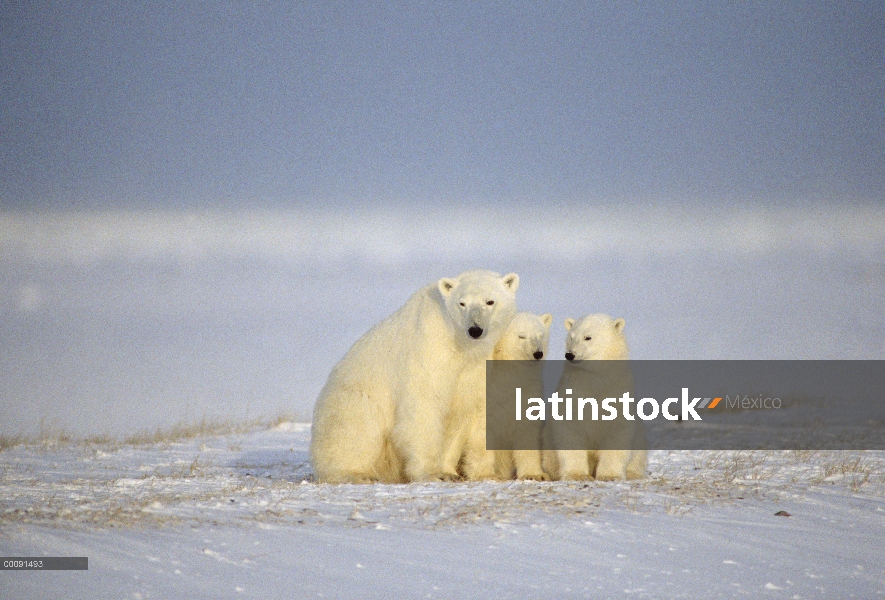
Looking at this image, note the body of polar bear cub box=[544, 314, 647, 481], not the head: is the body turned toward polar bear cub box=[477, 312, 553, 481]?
no

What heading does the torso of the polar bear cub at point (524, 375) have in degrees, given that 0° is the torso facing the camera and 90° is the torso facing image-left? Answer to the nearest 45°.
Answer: approximately 315°

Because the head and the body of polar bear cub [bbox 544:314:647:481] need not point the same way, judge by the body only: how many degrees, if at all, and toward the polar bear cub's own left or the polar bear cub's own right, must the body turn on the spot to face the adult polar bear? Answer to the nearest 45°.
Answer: approximately 45° to the polar bear cub's own right

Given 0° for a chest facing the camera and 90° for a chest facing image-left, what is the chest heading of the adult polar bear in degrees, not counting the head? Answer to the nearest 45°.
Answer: approximately 270°

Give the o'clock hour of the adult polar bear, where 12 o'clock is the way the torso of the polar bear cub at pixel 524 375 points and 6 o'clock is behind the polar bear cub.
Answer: The adult polar bear is roughly at 4 o'clock from the polar bear cub.

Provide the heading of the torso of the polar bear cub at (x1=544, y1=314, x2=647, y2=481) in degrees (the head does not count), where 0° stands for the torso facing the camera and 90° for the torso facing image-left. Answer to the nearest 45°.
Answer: approximately 45°

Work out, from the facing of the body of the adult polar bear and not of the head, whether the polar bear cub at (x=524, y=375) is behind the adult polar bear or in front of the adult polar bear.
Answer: in front
